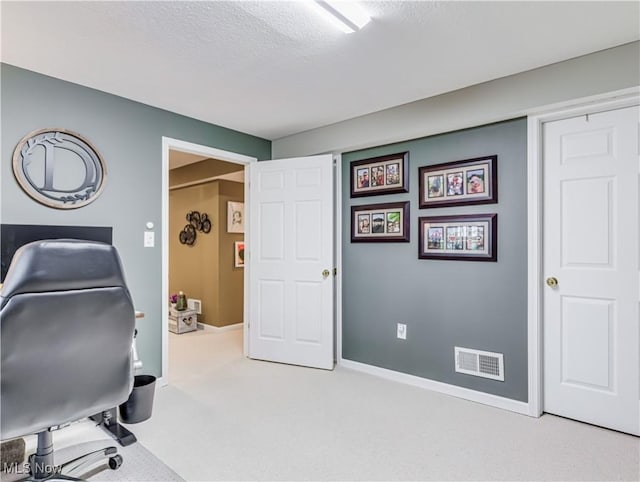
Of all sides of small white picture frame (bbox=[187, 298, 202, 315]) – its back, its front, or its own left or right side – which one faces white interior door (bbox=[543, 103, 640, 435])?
left

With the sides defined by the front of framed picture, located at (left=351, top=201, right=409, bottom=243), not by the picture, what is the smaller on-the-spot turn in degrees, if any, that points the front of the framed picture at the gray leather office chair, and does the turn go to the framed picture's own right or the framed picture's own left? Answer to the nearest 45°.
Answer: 0° — it already faces it

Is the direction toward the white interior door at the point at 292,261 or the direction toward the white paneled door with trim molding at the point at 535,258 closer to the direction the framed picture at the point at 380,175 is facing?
the white interior door

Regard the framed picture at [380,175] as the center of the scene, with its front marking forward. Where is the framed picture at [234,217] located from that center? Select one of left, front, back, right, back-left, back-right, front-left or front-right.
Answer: right

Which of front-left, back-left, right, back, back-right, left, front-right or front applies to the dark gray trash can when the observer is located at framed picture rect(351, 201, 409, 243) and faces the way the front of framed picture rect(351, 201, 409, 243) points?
front

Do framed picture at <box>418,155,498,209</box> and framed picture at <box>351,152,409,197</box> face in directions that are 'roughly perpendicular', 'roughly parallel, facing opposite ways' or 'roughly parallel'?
roughly parallel

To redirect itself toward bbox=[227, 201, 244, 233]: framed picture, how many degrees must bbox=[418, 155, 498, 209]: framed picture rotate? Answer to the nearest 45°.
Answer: approximately 90° to its right

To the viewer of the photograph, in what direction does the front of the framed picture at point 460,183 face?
facing the viewer and to the left of the viewer

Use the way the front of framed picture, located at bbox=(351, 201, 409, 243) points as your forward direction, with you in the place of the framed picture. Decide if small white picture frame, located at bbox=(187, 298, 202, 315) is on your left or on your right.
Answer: on your right

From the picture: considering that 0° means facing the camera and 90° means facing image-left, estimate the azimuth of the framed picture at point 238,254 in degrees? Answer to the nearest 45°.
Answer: approximately 315°

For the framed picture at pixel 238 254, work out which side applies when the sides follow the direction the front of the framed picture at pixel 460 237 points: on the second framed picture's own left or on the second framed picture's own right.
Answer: on the second framed picture's own right

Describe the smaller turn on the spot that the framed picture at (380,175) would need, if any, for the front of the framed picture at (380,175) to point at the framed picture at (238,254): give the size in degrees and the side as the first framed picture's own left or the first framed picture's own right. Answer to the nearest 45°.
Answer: approximately 90° to the first framed picture's own right

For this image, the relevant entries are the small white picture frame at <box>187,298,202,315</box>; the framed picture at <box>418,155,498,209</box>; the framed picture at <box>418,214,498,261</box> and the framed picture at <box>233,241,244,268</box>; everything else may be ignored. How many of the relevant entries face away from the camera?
0

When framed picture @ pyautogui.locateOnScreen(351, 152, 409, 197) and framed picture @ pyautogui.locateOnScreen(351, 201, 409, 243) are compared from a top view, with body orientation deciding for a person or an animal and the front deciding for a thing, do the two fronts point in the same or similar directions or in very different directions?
same or similar directions

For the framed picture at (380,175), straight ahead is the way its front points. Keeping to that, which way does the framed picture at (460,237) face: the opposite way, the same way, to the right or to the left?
the same way

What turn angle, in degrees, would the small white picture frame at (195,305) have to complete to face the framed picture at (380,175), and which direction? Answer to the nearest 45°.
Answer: approximately 90° to its left

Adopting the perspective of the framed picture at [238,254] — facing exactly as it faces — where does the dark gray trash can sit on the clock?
The dark gray trash can is roughly at 2 o'clock from the framed picture.

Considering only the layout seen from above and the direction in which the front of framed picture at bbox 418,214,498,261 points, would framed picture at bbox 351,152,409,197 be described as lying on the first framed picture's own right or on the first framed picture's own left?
on the first framed picture's own right

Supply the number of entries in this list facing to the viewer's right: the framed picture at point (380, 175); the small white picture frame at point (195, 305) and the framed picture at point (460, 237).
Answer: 0
